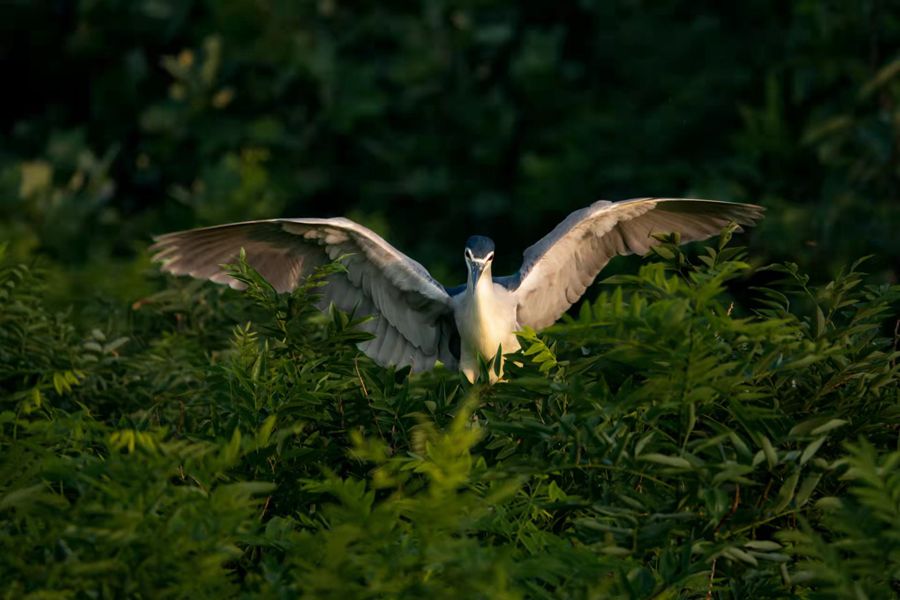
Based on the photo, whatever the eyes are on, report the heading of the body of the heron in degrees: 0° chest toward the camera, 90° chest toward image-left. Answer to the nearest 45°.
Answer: approximately 0°
